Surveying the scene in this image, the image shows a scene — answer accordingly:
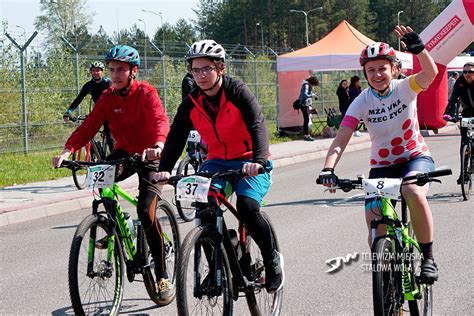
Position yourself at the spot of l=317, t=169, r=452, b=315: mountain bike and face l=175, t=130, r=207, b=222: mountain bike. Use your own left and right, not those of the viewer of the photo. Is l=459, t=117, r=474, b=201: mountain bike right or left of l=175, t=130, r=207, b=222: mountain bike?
right

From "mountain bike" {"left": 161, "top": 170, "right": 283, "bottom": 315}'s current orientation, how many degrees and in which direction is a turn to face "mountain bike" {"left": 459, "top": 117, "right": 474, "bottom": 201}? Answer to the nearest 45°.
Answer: approximately 180°

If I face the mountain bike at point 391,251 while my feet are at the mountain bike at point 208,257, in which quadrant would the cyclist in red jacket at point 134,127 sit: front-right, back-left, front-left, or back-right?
back-left

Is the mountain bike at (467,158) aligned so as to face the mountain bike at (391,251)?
yes

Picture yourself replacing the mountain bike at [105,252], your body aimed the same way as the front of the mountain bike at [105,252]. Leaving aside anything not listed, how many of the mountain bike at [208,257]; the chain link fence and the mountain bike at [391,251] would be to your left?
2

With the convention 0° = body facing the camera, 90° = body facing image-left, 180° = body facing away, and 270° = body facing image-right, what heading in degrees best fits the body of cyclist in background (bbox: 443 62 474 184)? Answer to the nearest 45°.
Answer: approximately 0°

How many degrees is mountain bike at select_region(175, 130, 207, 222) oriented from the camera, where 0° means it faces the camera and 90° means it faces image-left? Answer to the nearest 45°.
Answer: approximately 45°

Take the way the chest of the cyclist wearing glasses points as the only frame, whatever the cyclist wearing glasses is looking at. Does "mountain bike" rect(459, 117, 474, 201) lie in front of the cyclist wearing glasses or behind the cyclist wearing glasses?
behind
